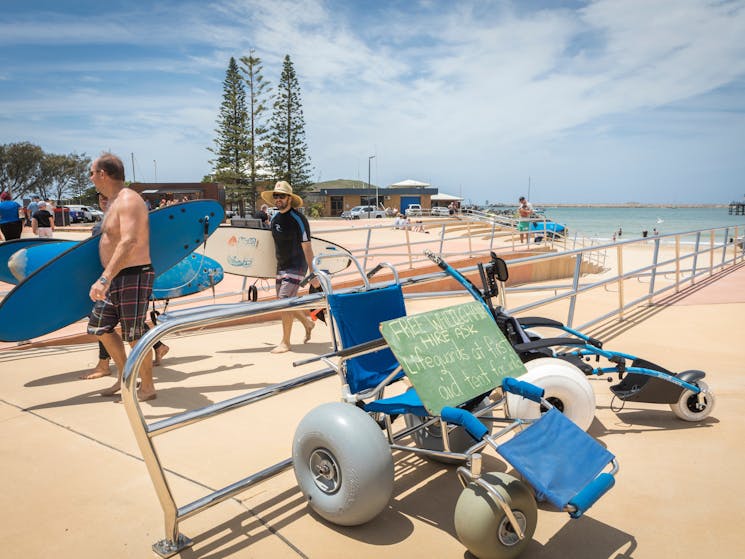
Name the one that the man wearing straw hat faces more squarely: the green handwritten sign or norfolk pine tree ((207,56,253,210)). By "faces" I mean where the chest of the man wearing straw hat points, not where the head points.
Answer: the green handwritten sign

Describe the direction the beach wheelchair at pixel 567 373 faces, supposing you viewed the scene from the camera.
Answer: facing to the right of the viewer

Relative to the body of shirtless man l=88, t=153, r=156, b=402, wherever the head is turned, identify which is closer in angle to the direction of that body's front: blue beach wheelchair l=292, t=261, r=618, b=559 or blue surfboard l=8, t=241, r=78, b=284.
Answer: the blue surfboard

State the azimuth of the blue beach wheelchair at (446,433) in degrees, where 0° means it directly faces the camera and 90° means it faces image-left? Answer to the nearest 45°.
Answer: approximately 315°

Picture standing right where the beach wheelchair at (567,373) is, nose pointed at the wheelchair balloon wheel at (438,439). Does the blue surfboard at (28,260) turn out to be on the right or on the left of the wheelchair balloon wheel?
right

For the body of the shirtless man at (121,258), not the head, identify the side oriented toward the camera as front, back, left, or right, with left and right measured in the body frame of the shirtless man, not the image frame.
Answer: left

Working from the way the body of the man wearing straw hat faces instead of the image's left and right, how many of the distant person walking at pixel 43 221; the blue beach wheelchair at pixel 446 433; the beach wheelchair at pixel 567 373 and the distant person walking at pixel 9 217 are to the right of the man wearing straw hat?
2

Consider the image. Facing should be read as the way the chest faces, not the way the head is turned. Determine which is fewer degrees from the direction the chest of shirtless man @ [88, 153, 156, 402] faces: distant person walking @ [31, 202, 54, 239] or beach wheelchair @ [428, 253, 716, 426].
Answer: the distant person walking

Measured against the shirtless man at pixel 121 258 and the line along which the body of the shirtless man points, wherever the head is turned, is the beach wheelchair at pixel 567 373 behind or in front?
behind

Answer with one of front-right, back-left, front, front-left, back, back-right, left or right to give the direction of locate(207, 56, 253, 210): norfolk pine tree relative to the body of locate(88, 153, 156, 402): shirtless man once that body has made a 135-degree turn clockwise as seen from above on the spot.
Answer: front-left

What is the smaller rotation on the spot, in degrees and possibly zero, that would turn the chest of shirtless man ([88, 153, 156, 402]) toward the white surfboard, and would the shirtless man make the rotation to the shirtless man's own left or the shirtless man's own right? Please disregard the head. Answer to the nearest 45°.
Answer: approximately 135° to the shirtless man's own right

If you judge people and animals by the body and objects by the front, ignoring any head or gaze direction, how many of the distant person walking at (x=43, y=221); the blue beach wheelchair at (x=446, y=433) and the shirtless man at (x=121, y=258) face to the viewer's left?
1
